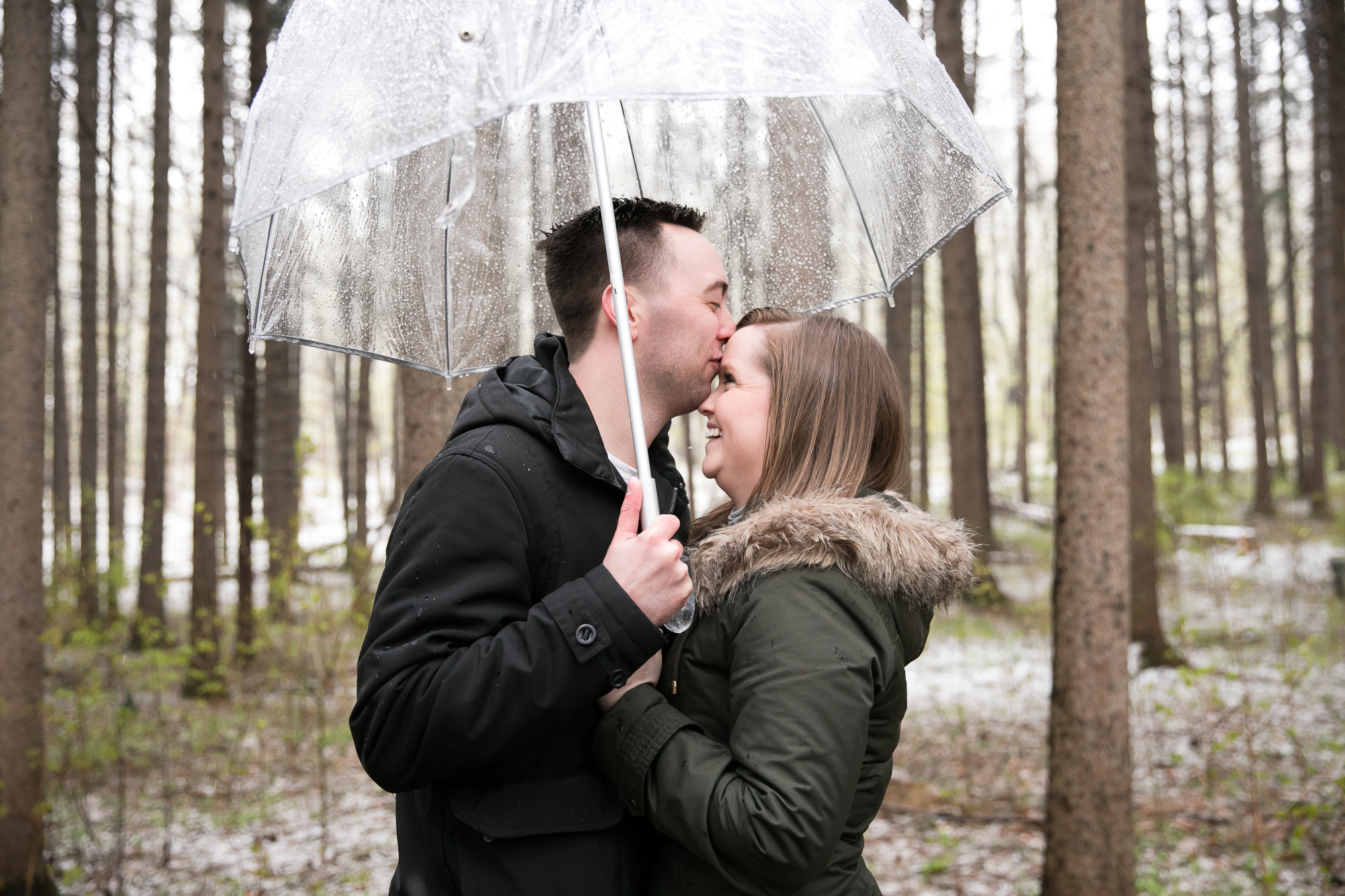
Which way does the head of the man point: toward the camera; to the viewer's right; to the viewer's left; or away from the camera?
to the viewer's right

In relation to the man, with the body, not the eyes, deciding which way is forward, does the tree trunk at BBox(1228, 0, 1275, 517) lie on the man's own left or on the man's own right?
on the man's own left

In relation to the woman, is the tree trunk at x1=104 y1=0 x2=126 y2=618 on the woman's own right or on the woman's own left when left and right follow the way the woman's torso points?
on the woman's own right

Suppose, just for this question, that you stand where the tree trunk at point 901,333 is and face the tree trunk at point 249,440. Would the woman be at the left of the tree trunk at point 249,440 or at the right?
left

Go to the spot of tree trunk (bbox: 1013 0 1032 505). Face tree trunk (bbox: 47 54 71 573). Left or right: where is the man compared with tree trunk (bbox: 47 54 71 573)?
left

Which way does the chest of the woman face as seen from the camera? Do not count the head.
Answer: to the viewer's left

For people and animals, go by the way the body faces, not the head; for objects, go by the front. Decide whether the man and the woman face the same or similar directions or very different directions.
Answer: very different directions

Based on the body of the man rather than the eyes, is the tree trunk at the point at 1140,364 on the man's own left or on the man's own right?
on the man's own left

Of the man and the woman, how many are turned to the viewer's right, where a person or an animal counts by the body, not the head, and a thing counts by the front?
1

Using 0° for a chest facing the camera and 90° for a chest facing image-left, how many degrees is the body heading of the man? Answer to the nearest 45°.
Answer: approximately 270°
